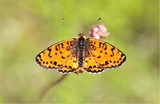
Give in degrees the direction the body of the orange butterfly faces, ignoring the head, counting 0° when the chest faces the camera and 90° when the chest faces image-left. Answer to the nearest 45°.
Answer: approximately 180°
